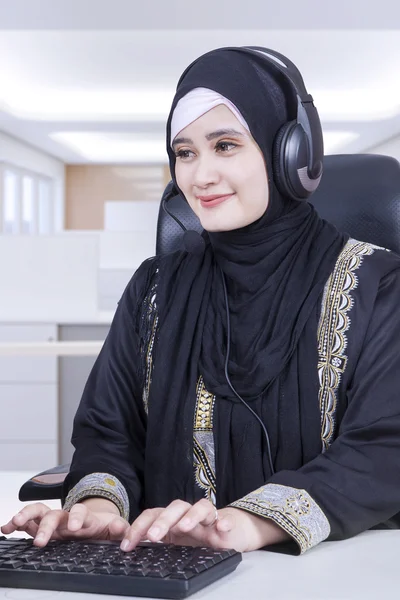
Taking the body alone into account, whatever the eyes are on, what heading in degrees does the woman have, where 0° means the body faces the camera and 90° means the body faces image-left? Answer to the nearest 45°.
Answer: approximately 45°

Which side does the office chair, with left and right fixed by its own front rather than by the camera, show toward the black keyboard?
front

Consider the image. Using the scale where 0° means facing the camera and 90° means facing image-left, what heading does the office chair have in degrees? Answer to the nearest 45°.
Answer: approximately 45°

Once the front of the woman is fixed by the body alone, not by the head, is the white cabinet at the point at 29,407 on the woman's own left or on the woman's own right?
on the woman's own right

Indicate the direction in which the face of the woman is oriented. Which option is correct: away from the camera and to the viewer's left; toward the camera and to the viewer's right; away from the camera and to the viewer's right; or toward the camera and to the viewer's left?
toward the camera and to the viewer's left
